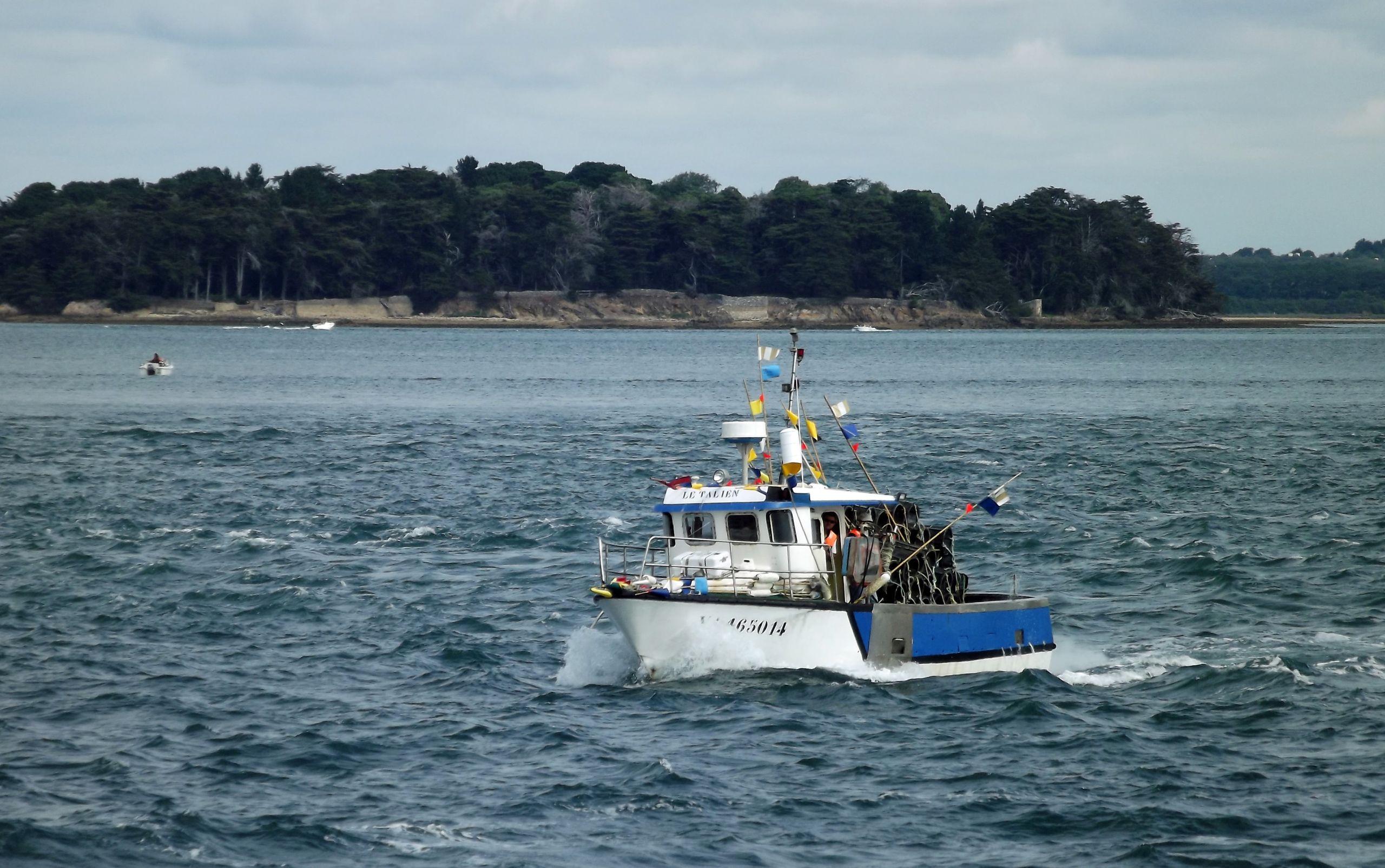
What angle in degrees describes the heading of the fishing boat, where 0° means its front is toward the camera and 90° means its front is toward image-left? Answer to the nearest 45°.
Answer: approximately 45°
